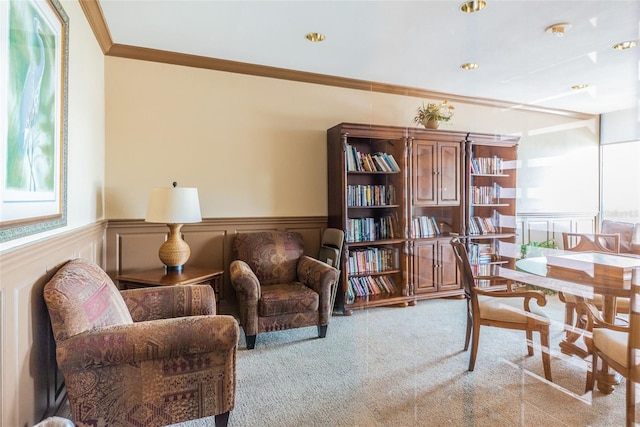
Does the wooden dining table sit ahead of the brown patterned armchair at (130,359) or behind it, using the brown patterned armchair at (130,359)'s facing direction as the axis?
ahead

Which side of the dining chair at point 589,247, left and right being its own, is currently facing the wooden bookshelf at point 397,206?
right

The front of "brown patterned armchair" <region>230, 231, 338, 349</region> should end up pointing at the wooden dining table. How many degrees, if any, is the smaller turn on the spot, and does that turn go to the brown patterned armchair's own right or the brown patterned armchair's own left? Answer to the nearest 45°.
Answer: approximately 45° to the brown patterned armchair's own left

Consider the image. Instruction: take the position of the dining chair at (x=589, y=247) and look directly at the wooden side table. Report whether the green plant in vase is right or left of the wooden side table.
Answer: right

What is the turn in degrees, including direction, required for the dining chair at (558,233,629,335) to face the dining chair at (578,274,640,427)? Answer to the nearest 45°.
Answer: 0° — it already faces it

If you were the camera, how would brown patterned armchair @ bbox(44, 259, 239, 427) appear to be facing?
facing to the right of the viewer

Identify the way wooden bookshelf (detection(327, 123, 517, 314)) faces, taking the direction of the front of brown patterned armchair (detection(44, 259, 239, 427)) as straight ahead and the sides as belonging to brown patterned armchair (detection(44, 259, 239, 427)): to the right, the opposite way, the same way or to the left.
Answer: to the right

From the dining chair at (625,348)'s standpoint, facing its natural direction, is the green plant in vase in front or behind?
in front

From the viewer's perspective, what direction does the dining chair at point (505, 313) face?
to the viewer's right

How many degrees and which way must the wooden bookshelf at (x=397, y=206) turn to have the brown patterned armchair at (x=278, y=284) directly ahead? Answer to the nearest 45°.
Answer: approximately 90° to its right

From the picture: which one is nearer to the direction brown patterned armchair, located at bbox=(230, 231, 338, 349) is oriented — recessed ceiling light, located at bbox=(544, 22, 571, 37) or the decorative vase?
the recessed ceiling light

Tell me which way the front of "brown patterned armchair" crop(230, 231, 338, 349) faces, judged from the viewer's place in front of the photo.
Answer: facing the viewer and to the right of the viewer

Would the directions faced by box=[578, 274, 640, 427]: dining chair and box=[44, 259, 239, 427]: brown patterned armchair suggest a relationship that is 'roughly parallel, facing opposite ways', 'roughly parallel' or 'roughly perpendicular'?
roughly perpendicular
